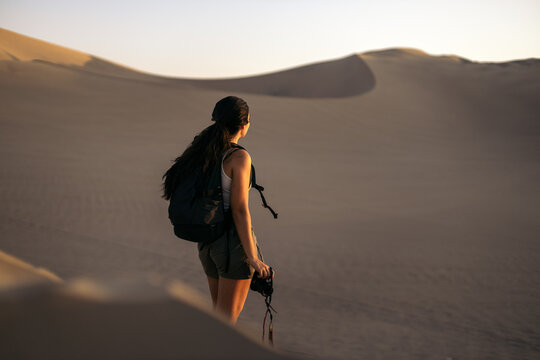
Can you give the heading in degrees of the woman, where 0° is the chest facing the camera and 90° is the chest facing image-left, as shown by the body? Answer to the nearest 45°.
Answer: approximately 225°

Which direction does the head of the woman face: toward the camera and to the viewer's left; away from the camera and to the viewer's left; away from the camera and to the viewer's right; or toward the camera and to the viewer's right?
away from the camera and to the viewer's right
